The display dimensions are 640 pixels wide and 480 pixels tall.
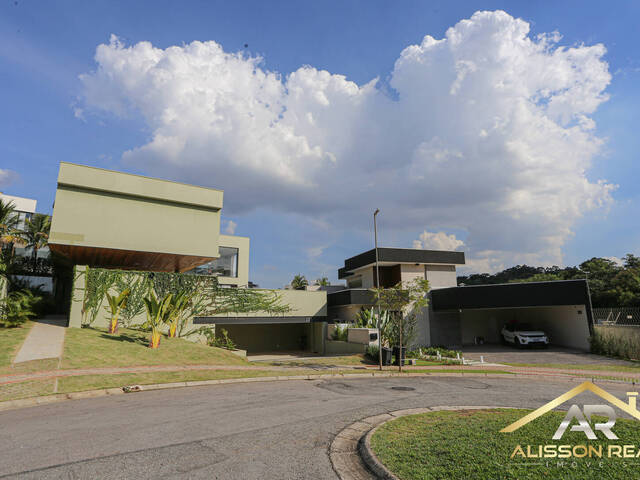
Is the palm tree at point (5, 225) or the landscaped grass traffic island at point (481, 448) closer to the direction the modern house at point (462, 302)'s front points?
the landscaped grass traffic island

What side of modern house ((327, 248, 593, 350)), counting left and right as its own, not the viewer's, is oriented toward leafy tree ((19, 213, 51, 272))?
right

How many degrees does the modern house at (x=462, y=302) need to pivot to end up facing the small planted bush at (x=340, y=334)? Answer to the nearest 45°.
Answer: approximately 45° to its right

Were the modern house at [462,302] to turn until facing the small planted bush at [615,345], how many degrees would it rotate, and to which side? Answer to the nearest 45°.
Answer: approximately 45° to its left

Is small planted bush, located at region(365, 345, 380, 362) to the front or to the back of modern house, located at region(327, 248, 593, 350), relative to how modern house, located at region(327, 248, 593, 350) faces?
to the front

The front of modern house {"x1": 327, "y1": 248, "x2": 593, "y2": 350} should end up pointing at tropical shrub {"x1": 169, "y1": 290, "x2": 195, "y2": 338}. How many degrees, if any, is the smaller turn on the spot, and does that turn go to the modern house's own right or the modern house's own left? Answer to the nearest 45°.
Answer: approximately 45° to the modern house's own right

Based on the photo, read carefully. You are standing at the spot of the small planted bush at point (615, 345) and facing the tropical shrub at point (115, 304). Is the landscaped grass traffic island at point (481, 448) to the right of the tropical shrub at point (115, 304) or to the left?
left

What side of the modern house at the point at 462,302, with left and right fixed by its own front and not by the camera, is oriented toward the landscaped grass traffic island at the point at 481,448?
front

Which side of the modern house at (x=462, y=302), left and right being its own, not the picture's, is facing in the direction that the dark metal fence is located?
left

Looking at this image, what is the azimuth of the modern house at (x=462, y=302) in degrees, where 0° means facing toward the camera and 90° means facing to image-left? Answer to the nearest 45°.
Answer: approximately 0°

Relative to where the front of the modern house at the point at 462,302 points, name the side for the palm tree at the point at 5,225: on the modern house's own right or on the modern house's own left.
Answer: on the modern house's own right
